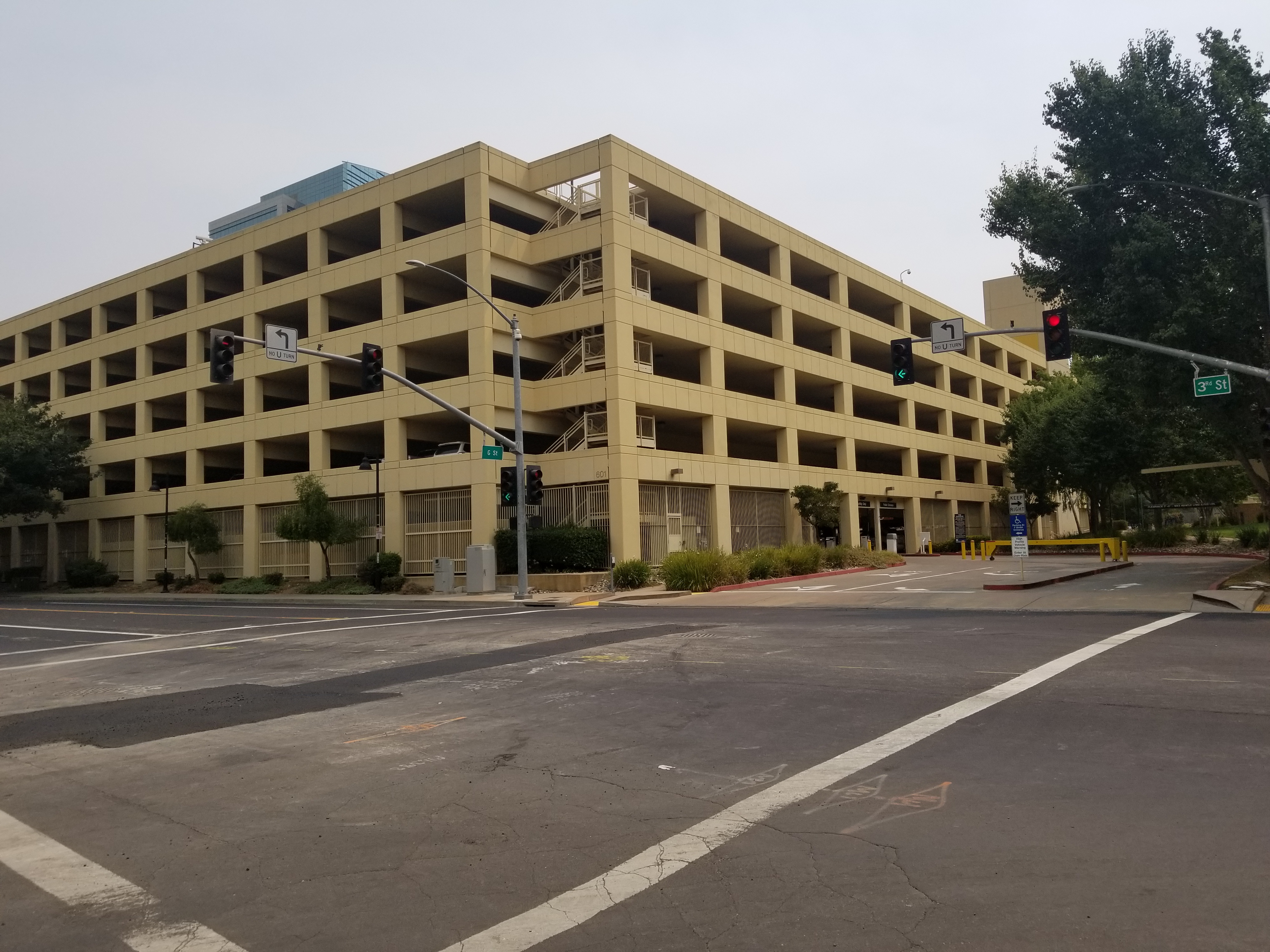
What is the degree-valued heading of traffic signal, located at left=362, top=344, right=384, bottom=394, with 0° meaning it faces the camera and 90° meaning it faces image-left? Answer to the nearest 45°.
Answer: approximately 315°

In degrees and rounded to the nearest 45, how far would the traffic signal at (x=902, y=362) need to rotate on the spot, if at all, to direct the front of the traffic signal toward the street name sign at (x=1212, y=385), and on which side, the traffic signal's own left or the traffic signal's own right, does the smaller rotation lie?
approximately 135° to the traffic signal's own left

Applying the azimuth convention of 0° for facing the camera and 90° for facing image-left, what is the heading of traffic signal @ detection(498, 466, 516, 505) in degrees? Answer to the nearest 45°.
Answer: approximately 45°

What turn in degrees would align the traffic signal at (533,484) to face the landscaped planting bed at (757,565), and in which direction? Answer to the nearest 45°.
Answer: approximately 90° to its left

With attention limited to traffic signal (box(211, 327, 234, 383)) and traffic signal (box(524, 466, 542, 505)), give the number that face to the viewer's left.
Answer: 0

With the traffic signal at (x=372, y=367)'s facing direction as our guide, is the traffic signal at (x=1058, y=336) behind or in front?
in front

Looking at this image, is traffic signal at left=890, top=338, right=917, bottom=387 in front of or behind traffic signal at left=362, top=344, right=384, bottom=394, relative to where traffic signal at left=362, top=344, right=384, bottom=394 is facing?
in front

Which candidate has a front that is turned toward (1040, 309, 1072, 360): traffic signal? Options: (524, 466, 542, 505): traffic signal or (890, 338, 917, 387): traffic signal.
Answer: (524, 466, 542, 505): traffic signal

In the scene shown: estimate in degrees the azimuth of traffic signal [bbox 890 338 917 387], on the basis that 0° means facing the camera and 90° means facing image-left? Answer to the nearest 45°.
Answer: approximately 45°

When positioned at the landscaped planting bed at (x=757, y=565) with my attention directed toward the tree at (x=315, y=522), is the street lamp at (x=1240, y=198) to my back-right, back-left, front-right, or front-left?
back-left

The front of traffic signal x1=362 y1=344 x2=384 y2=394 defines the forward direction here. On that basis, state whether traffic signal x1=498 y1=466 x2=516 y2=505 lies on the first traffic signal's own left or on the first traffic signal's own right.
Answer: on the first traffic signal's own left

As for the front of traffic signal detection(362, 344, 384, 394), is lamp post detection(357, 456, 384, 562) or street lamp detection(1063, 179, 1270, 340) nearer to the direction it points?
the street lamp

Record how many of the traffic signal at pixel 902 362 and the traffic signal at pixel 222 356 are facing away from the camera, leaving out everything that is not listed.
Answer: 0

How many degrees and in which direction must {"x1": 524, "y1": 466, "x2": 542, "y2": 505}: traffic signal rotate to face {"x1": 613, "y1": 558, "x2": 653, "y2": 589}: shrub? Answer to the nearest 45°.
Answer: approximately 90° to its left
